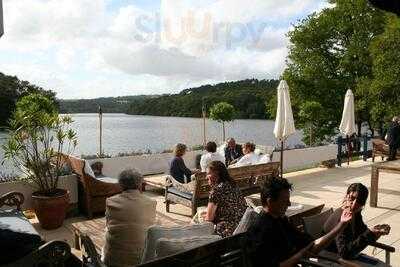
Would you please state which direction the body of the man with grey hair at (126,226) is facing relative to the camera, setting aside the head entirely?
away from the camera

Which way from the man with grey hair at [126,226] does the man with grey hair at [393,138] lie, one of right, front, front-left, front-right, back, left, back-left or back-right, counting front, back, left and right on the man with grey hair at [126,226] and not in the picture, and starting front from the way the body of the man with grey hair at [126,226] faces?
front-right

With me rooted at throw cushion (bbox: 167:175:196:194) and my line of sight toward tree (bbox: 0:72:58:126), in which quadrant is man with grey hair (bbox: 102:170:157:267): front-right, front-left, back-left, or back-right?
back-left

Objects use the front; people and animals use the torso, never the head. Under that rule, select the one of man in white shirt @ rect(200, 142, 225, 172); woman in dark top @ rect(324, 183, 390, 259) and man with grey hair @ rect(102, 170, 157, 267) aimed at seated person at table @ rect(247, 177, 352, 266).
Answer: the woman in dark top

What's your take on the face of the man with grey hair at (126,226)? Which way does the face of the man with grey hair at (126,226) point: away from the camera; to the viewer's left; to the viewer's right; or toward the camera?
away from the camera

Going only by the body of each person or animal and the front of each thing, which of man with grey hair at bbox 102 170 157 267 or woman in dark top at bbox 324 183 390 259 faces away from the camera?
the man with grey hair
